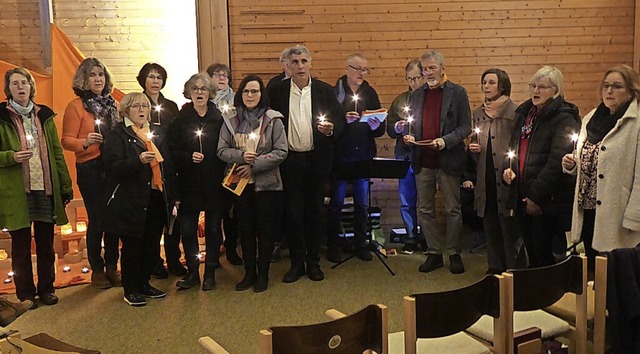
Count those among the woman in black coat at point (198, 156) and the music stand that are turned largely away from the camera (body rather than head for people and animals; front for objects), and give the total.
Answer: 1

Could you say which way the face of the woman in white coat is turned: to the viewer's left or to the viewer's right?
to the viewer's left

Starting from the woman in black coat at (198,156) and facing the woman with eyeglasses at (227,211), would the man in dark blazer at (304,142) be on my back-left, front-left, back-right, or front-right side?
front-right

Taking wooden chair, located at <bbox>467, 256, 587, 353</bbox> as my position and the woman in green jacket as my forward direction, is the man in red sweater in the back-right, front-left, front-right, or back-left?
front-right

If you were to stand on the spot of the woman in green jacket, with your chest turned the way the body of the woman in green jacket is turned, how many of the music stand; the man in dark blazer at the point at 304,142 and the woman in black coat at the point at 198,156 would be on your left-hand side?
3

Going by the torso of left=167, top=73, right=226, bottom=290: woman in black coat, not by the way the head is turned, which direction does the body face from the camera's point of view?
toward the camera

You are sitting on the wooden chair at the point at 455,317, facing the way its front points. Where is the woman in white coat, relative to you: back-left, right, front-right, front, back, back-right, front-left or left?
right

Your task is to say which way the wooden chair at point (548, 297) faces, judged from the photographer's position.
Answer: facing away from the viewer and to the left of the viewer

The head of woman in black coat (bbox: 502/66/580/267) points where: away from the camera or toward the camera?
toward the camera

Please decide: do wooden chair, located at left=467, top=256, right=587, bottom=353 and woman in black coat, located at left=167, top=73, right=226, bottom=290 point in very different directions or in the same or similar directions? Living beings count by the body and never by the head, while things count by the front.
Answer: very different directions

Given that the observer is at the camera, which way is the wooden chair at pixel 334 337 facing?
facing away from the viewer and to the left of the viewer

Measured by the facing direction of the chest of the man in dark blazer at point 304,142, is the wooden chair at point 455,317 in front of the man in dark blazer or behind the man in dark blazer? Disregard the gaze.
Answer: in front

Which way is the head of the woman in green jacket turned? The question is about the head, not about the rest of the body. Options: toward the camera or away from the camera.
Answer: toward the camera

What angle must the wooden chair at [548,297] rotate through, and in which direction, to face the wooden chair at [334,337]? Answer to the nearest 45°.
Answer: approximately 90° to its left

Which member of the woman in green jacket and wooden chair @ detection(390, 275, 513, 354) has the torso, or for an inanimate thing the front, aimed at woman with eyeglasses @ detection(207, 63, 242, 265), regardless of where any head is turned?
the wooden chair

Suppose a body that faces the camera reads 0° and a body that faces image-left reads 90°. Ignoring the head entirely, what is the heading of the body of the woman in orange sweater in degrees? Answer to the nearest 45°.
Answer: approximately 315°

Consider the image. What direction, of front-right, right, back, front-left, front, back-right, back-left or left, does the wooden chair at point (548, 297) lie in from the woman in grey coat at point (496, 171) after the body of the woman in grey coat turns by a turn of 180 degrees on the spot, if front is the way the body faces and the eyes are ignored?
back-right

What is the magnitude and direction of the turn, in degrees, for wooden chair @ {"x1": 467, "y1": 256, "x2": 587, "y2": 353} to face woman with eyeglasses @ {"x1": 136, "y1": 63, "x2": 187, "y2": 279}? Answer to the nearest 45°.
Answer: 0° — it already faces them
